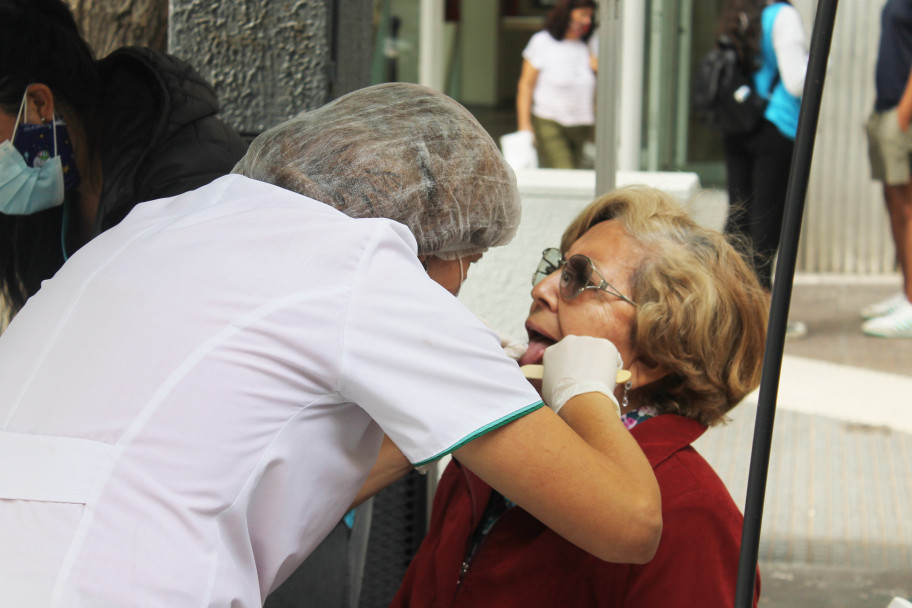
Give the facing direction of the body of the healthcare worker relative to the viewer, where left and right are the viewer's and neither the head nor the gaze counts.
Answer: facing away from the viewer and to the right of the viewer

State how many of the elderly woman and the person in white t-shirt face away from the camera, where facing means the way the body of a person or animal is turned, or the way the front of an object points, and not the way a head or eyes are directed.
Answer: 0

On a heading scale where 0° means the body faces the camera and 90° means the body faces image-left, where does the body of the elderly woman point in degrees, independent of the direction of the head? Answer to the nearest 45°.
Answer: approximately 45°

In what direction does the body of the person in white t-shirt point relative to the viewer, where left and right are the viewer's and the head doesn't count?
facing the viewer and to the right of the viewer

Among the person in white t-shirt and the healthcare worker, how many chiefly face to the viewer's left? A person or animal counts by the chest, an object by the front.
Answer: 0

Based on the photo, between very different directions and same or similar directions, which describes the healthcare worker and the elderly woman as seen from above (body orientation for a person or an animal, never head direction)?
very different directions

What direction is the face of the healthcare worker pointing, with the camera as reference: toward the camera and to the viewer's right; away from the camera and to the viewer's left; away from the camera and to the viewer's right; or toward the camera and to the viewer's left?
away from the camera and to the viewer's right

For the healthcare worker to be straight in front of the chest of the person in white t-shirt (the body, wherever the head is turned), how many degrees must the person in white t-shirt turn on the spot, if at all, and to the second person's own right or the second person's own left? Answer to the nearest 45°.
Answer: approximately 45° to the second person's own right
